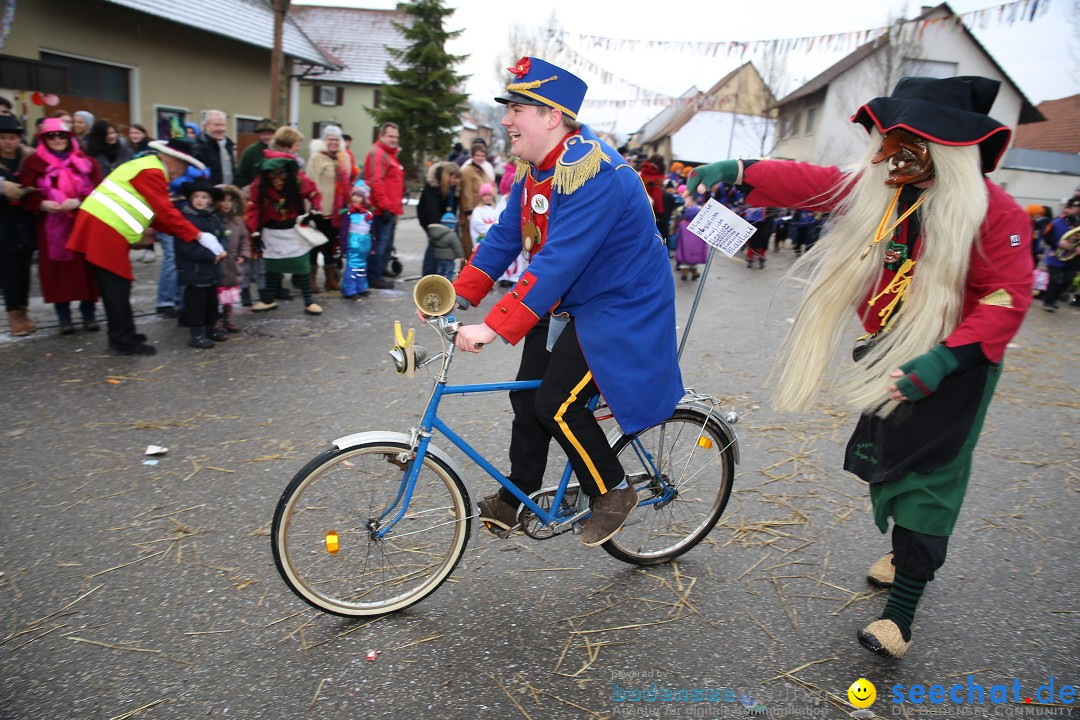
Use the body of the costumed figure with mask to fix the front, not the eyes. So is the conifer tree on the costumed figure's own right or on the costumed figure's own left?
on the costumed figure's own right

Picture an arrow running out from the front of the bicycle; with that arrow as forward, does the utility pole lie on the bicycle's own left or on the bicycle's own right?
on the bicycle's own right

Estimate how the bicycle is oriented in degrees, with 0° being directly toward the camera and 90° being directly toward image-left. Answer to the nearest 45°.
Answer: approximately 90°

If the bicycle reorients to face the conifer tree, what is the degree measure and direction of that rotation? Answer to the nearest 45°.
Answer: approximately 90° to its right

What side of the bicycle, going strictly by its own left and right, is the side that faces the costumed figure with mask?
back

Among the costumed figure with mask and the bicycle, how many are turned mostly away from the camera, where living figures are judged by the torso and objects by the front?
0

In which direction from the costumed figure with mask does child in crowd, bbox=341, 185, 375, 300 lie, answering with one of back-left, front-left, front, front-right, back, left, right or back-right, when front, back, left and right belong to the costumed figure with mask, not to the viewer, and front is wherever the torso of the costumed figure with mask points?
right

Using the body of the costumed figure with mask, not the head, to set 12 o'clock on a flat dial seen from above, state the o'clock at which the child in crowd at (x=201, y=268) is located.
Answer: The child in crowd is roughly at 2 o'clock from the costumed figure with mask.

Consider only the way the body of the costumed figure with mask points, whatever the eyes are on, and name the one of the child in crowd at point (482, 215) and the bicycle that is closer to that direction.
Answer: the bicycle

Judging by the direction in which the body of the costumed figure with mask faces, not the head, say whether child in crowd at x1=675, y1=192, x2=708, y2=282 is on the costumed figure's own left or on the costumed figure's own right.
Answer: on the costumed figure's own right

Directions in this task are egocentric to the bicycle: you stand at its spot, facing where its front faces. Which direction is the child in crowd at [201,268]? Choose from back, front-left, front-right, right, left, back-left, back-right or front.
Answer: front-right

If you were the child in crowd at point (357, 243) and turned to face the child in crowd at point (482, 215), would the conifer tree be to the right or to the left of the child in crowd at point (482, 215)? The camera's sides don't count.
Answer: left

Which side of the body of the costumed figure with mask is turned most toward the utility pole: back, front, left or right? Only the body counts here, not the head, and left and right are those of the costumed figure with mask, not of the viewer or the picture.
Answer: right
